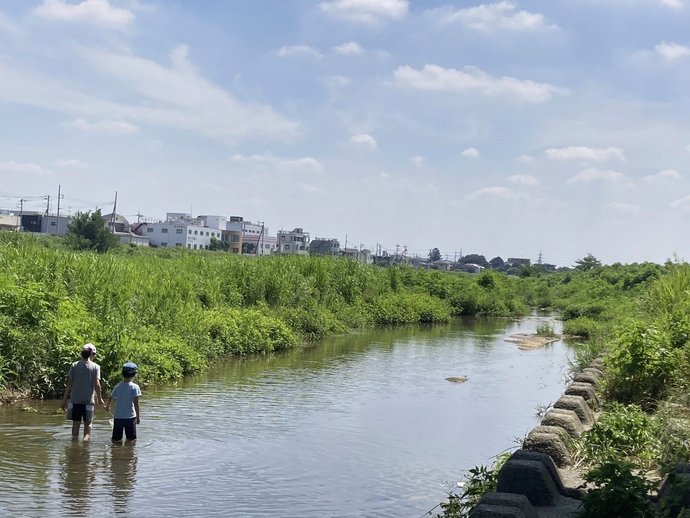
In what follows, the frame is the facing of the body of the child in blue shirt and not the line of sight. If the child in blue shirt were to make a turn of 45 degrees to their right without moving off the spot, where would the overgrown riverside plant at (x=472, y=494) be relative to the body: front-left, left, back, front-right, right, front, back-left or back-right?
right

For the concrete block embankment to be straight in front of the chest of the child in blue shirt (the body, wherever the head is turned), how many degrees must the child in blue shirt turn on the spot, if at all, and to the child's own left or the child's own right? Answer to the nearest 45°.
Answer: approximately 135° to the child's own right

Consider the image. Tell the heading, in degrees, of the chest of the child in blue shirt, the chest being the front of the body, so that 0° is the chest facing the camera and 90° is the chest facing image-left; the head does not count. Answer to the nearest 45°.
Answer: approximately 180°

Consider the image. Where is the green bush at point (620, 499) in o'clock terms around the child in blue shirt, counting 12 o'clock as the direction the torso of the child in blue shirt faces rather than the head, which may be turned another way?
The green bush is roughly at 5 o'clock from the child in blue shirt.
